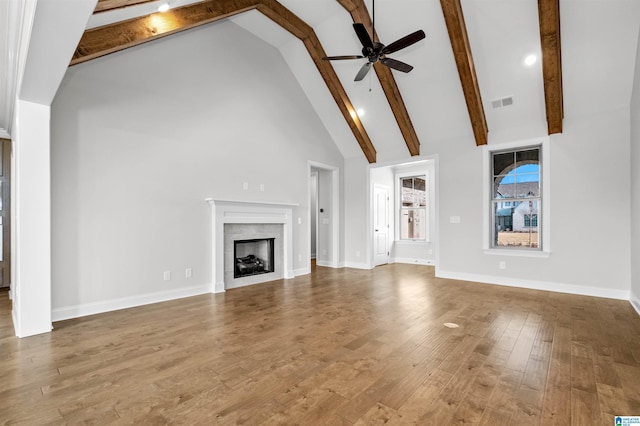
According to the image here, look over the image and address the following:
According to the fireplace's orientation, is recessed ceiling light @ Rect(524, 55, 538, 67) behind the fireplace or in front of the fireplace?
in front

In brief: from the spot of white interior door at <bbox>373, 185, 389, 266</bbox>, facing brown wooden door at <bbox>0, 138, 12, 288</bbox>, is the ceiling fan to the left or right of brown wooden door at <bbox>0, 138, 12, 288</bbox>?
left

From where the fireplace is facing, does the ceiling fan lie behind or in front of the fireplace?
in front

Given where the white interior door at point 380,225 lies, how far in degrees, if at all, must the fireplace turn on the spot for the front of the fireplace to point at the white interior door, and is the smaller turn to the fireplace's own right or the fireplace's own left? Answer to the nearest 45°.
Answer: approximately 90° to the fireplace's own left

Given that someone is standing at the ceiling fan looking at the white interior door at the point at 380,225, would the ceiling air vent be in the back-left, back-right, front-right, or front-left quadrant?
front-right

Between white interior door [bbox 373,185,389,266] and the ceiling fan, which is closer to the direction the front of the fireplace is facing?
the ceiling fan

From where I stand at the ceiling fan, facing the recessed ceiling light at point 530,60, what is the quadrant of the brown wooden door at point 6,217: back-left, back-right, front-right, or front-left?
back-left

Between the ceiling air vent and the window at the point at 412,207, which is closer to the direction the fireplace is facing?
the ceiling air vent

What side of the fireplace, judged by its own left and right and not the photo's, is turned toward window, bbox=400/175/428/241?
left

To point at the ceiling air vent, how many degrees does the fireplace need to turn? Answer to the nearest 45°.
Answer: approximately 45° to its left

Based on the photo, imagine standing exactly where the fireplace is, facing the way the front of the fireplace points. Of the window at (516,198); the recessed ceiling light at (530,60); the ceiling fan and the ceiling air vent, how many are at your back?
0

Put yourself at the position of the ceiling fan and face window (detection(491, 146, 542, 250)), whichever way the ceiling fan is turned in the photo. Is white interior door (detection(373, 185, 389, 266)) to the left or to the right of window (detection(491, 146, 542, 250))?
left

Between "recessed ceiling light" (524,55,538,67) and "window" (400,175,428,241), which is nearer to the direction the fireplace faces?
the recessed ceiling light

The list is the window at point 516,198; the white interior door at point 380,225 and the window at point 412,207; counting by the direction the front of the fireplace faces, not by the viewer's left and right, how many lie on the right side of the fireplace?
0

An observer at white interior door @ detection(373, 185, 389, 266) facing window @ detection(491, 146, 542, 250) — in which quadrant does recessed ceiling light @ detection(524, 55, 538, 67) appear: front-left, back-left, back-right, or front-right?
front-right
